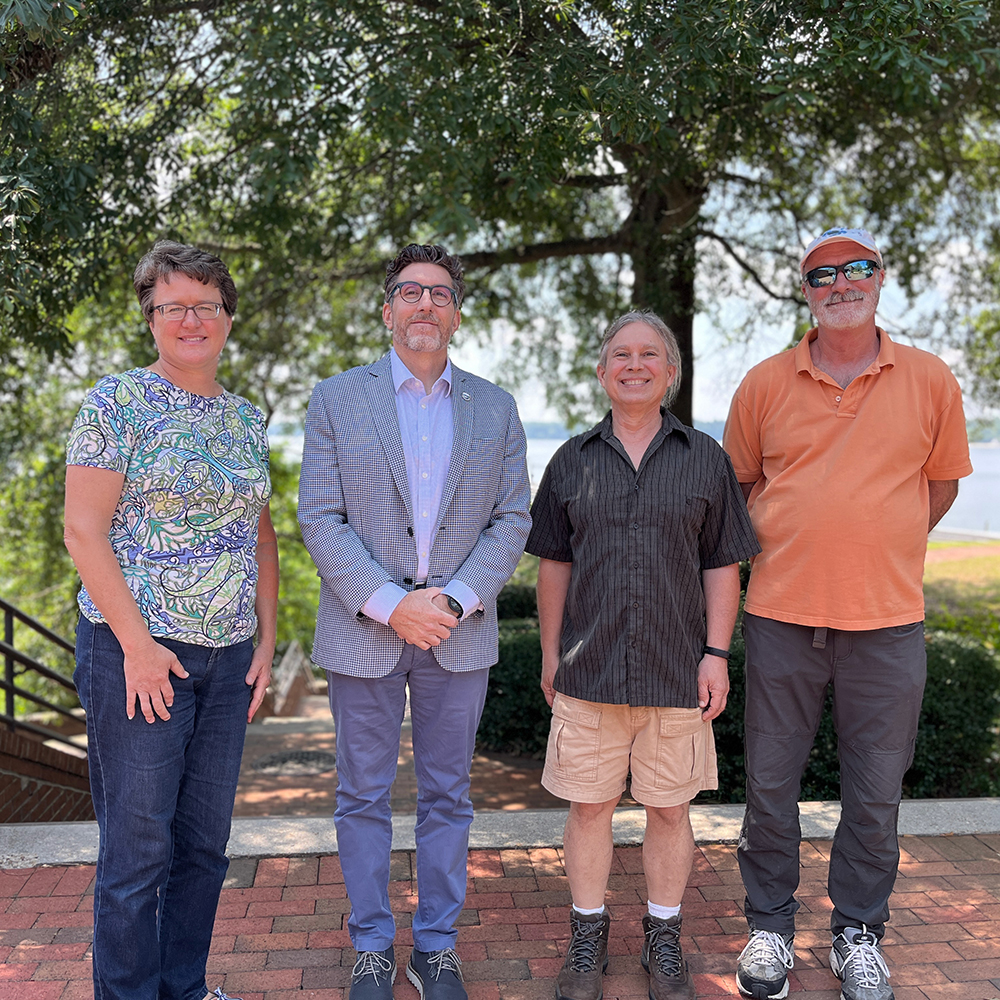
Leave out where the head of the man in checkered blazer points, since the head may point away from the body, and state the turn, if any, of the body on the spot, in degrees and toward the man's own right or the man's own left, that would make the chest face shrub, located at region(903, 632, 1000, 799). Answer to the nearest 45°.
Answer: approximately 135° to the man's own left

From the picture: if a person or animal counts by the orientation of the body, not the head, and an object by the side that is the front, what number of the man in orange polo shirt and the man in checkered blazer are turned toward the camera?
2

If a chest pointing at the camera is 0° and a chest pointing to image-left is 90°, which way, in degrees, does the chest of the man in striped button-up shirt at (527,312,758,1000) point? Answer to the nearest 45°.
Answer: approximately 0°

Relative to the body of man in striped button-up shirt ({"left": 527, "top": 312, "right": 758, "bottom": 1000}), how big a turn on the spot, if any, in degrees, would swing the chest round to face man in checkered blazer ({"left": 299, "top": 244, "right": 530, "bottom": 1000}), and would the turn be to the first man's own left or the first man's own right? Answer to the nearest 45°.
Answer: approximately 90° to the first man's own right

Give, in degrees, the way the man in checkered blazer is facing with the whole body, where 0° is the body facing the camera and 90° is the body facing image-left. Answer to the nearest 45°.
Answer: approximately 0°

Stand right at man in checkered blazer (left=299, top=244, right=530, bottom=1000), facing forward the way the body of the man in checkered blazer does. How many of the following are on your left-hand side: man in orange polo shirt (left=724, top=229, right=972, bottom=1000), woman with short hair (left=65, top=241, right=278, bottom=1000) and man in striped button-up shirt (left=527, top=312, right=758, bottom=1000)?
2
